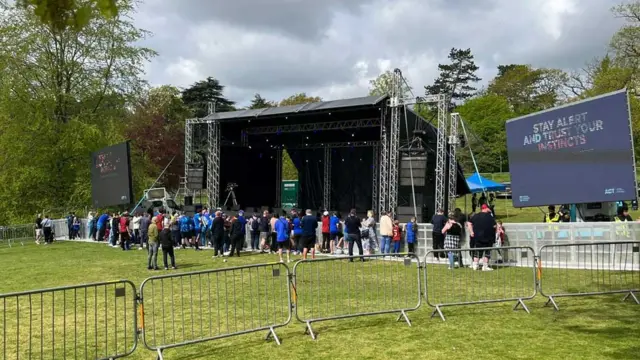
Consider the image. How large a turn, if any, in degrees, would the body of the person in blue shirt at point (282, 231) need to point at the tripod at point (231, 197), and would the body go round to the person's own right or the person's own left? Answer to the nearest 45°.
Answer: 0° — they already face it

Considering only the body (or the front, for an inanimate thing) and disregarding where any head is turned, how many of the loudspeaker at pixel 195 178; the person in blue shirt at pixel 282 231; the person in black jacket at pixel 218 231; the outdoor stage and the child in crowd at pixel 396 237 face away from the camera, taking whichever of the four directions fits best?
3

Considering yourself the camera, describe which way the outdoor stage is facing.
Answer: facing the viewer and to the left of the viewer

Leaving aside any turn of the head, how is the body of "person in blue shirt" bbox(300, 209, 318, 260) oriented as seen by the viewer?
away from the camera

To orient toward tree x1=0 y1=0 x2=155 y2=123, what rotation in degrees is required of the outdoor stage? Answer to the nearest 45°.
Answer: approximately 45° to its right

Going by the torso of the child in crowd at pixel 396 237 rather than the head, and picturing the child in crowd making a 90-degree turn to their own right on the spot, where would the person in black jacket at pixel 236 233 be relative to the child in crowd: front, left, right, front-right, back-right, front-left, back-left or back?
back

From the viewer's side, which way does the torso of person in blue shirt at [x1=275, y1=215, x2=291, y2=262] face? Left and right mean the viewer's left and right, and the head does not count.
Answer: facing away from the viewer

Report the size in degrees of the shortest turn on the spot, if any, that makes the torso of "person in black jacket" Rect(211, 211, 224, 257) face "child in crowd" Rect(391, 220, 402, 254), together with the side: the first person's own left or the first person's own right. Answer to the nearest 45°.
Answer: approximately 90° to the first person's own right

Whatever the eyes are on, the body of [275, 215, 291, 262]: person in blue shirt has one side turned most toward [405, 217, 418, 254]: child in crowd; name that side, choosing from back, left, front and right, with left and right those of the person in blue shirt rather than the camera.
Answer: right

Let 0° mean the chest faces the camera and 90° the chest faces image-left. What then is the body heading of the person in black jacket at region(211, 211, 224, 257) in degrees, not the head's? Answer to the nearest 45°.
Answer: approximately 180°

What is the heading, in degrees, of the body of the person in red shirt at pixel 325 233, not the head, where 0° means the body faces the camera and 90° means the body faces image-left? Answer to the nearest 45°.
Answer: approximately 180°

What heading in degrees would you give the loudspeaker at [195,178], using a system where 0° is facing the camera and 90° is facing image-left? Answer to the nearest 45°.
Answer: approximately 45°

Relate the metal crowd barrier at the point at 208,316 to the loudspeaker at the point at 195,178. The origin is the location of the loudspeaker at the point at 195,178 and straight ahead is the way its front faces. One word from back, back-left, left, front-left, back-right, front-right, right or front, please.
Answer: front-left

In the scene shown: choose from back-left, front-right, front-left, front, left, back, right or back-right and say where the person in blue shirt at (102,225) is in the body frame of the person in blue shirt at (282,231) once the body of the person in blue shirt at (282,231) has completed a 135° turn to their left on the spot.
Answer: right
